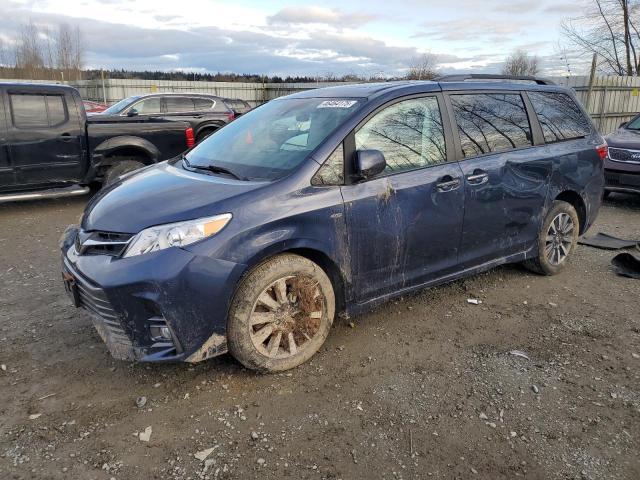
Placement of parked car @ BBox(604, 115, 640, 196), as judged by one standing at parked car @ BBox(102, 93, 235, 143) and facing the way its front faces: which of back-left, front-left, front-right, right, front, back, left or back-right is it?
back-left

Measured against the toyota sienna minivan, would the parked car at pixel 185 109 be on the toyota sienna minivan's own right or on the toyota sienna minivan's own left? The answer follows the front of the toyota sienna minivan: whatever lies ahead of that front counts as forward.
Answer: on the toyota sienna minivan's own right

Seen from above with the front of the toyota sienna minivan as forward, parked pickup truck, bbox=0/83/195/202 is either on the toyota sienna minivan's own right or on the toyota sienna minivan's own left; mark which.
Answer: on the toyota sienna minivan's own right

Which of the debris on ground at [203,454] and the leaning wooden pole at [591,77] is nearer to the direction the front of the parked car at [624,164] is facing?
the debris on ground

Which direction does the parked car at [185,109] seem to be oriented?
to the viewer's left

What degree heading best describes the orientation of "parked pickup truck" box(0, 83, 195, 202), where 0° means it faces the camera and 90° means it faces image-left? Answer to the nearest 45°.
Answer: approximately 90°

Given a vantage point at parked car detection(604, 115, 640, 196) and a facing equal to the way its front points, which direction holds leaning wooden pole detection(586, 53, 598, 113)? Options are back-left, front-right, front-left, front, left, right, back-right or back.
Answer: back-right

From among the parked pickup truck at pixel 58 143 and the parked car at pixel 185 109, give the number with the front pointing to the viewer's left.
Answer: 2

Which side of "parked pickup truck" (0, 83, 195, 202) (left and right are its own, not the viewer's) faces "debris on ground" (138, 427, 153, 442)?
left

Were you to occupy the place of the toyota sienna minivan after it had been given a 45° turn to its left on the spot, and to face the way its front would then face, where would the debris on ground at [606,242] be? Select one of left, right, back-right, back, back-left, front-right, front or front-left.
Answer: back-left

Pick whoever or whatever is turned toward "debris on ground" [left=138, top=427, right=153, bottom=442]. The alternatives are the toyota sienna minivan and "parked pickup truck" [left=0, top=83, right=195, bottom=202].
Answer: the toyota sienna minivan

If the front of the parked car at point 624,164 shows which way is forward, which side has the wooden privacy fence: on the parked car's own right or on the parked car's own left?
on the parked car's own right

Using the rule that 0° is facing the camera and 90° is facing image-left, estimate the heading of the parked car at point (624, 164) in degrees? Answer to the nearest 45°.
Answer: approximately 45°
